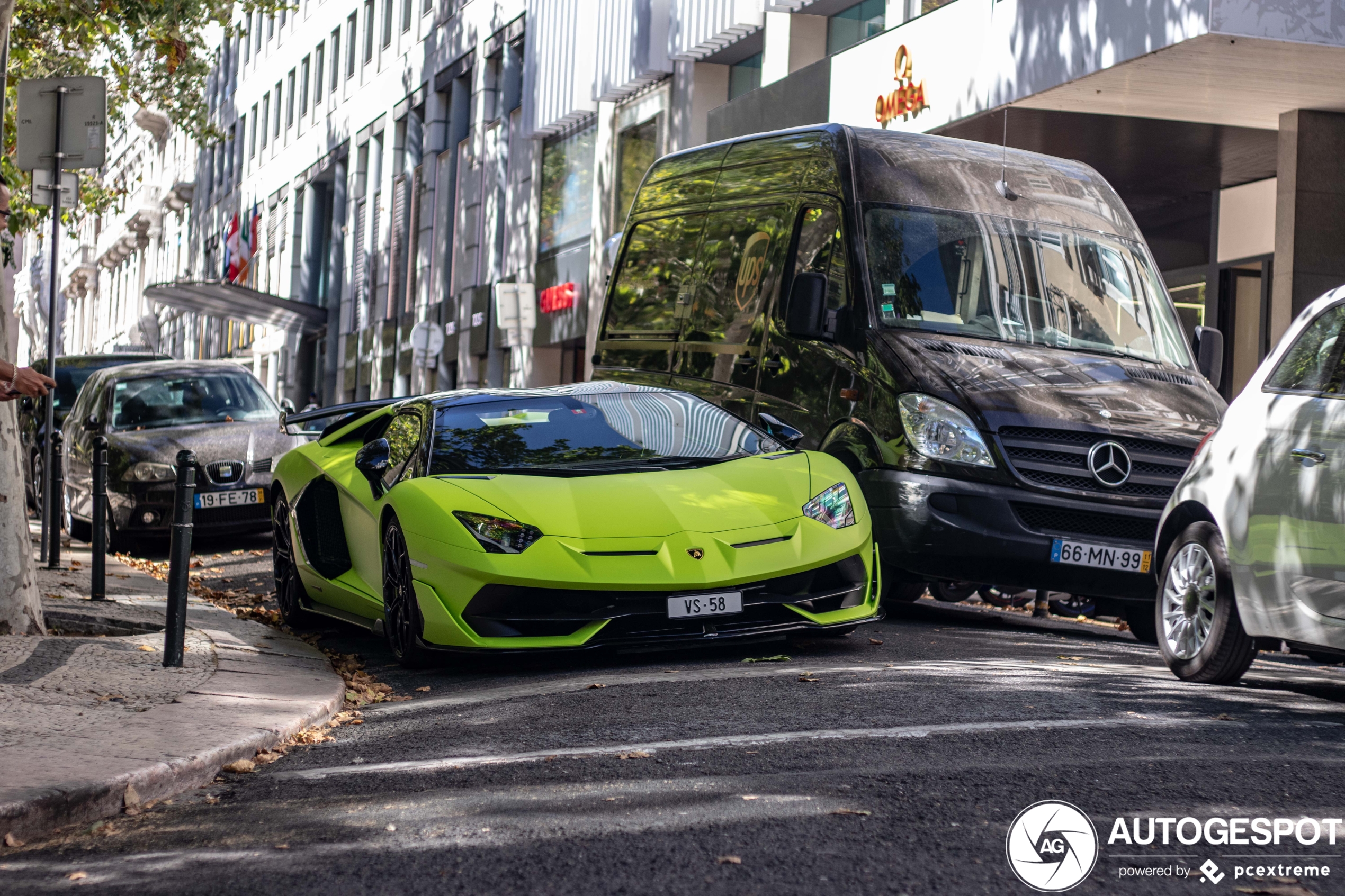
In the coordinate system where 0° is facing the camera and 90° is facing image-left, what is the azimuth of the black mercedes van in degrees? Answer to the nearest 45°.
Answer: approximately 315°

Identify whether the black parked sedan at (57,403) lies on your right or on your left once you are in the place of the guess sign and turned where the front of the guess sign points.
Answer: on your right

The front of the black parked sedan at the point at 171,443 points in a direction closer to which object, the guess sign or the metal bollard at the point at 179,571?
the metal bollard

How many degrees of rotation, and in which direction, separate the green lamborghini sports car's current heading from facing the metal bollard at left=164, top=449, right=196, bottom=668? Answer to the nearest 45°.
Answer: approximately 135° to its right
